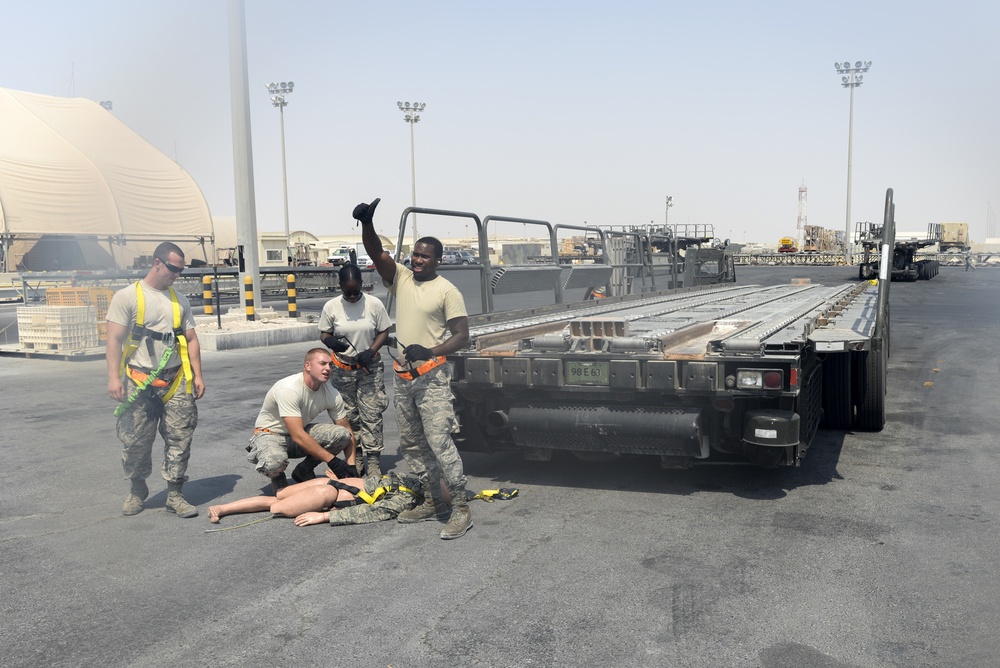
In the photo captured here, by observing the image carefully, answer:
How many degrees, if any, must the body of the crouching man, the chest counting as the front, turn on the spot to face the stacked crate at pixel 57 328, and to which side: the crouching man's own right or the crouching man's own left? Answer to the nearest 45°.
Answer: approximately 135° to the crouching man's own left

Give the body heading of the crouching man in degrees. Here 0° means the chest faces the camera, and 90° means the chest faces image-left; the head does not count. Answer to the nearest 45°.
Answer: approximately 315°

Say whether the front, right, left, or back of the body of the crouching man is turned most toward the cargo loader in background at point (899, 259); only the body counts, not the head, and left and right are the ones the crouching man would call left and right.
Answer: left

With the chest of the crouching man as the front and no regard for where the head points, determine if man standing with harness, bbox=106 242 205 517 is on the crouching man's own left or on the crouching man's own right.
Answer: on the crouching man's own right

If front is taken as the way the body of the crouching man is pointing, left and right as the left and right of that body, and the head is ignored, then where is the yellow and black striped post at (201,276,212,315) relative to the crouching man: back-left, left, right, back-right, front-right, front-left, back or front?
back-left

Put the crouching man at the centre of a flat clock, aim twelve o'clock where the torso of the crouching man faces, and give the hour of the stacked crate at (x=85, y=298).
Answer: The stacked crate is roughly at 7 o'clock from the crouching man.

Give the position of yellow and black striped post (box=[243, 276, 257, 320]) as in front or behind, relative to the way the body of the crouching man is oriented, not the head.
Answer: behind
